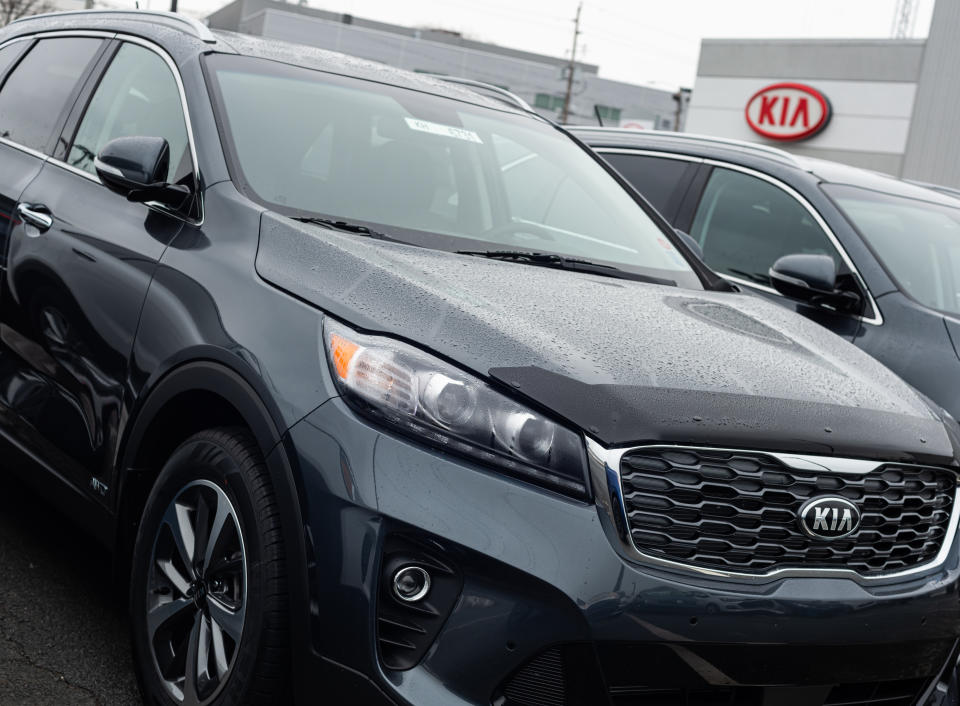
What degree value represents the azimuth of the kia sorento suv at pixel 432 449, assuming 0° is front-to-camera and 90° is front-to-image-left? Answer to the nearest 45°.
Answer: approximately 315°

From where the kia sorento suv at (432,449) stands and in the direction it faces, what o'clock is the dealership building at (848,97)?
The dealership building is roughly at 8 o'clock from the kia sorento suv.
